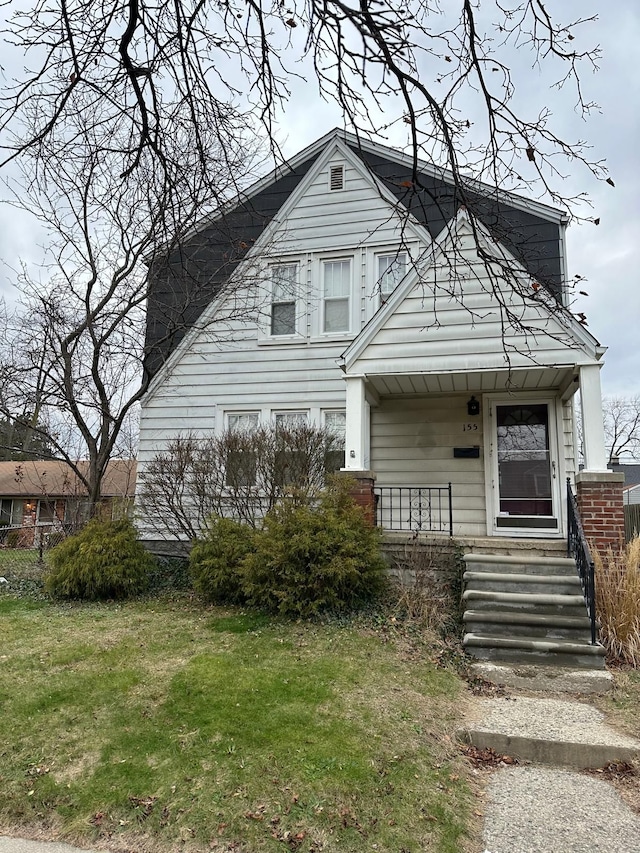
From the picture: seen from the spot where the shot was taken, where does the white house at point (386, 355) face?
facing the viewer

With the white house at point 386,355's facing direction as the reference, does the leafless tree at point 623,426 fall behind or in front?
behind

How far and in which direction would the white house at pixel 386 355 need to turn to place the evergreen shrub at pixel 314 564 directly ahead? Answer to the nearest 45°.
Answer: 0° — it already faces it

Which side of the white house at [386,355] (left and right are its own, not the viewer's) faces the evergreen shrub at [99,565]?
right

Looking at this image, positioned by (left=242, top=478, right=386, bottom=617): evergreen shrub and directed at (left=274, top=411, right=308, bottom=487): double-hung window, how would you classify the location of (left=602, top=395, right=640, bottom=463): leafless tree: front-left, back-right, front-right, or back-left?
front-right

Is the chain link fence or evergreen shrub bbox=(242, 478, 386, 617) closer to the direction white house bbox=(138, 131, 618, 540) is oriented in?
the evergreen shrub

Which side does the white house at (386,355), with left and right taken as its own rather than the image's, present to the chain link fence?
right
